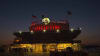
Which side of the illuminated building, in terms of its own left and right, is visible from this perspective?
front
